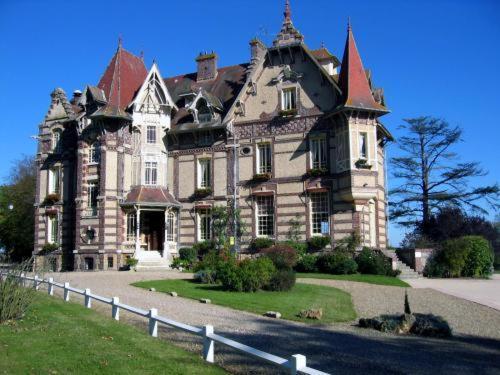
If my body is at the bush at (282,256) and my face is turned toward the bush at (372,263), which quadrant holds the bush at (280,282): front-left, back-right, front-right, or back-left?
back-right

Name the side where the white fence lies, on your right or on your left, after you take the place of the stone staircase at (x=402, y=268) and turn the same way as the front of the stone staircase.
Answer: on your right

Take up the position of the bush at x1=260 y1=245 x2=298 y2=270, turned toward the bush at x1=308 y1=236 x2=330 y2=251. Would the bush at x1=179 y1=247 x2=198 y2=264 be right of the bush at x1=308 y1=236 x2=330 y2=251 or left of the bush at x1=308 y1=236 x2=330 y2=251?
left

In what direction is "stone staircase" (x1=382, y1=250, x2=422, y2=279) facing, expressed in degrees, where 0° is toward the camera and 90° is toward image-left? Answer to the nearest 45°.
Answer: approximately 270°

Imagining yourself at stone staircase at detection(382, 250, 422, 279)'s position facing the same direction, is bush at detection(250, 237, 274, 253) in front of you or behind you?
behind

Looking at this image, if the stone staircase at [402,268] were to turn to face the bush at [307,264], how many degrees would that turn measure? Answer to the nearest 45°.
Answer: approximately 180°

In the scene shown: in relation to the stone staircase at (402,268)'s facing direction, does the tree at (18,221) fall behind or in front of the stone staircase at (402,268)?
behind

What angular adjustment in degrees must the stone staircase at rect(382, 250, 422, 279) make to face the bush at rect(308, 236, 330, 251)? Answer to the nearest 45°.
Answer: approximately 180°
